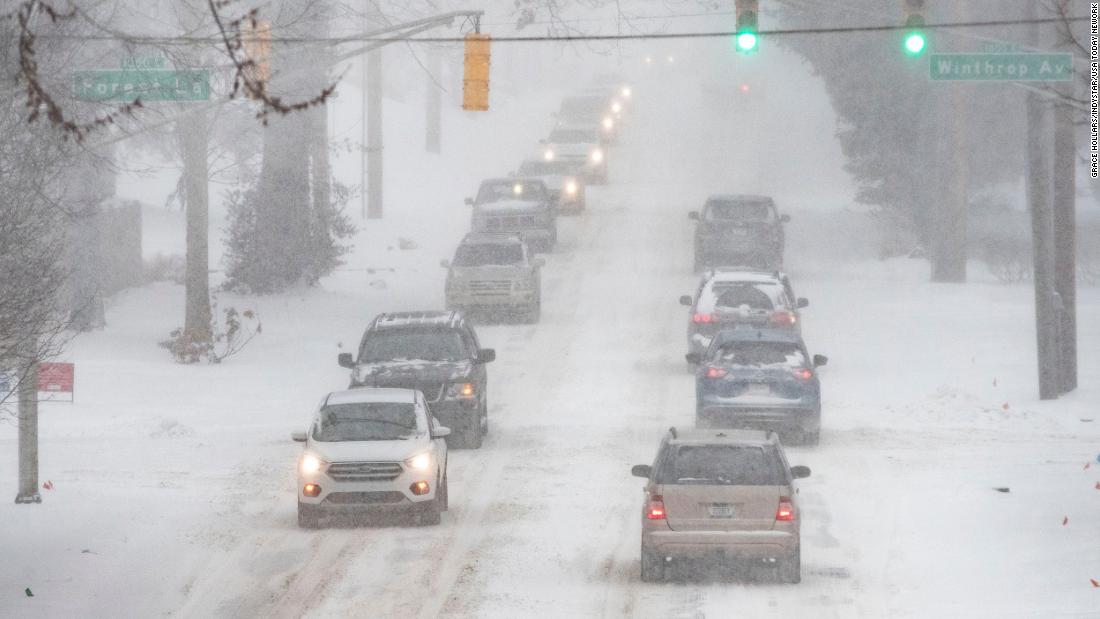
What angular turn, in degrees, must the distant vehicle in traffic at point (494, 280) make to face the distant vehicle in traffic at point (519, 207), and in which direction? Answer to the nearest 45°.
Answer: approximately 180°

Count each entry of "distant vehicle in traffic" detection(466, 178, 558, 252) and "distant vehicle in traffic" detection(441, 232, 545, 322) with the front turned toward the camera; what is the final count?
2

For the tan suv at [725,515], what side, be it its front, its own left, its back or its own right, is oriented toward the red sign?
left

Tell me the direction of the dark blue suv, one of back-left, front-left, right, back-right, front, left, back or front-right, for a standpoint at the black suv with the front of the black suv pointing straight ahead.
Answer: left

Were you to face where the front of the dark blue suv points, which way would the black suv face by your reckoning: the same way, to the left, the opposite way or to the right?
the opposite way

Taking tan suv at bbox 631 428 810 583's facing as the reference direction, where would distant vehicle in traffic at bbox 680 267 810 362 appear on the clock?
The distant vehicle in traffic is roughly at 12 o'clock from the tan suv.

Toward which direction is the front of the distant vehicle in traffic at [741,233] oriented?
away from the camera

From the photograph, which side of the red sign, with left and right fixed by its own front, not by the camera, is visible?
front

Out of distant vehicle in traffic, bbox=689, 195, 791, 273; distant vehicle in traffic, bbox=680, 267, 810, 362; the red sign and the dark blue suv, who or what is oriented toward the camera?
the red sign

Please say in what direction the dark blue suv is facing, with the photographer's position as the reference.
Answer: facing away from the viewer

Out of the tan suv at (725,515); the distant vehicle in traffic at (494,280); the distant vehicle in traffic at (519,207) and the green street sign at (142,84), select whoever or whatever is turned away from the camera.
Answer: the tan suv

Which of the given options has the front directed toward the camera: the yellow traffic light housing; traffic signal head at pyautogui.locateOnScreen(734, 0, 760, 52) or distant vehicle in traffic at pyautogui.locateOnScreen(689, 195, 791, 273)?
the traffic signal head

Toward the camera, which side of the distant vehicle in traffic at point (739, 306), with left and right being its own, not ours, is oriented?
back

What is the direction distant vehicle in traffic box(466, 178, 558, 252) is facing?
toward the camera

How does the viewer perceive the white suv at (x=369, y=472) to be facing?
facing the viewer
